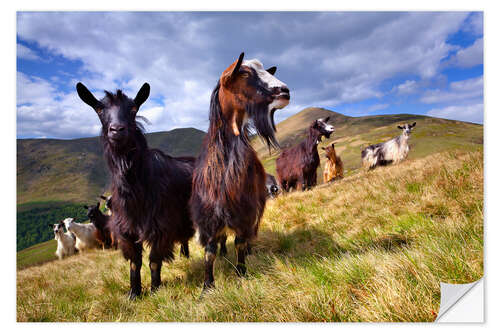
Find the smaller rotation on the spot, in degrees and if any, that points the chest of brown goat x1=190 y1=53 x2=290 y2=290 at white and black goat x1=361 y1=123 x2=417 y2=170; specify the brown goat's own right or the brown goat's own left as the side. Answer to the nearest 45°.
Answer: approximately 135° to the brown goat's own left

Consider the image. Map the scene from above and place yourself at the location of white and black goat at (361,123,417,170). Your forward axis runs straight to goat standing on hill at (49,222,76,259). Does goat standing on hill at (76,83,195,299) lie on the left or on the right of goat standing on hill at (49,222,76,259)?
left

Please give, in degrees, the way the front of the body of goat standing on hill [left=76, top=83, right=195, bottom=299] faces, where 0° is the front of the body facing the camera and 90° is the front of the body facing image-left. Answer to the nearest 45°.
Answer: approximately 45°

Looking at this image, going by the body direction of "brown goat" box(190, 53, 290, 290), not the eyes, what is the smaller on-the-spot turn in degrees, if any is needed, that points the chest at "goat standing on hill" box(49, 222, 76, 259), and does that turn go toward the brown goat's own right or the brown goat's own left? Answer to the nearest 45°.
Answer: approximately 135° to the brown goat's own right

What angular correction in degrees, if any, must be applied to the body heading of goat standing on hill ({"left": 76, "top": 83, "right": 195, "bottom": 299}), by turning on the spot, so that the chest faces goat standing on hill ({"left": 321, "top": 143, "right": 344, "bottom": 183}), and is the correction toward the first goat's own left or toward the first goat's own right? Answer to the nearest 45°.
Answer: approximately 180°

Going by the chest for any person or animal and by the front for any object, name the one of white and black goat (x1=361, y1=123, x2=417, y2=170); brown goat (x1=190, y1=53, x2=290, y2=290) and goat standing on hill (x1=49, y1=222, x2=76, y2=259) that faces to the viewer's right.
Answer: the white and black goat

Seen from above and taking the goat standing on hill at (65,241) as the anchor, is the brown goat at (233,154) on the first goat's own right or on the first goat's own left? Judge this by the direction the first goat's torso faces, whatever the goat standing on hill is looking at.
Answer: on the first goat's own left

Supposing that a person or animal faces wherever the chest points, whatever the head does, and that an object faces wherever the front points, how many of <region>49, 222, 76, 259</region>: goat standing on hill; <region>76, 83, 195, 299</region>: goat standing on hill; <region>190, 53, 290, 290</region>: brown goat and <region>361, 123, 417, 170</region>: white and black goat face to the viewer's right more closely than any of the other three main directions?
1

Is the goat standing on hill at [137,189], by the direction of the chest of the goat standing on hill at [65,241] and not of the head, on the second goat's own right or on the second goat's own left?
on the second goat's own left

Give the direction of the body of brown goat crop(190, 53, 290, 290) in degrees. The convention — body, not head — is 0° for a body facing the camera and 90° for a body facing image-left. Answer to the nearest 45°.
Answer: approximately 0°

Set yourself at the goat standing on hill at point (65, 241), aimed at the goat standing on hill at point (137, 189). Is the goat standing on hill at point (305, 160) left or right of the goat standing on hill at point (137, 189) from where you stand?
left

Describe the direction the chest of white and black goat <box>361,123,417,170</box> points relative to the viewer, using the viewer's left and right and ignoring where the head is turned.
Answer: facing to the right of the viewer

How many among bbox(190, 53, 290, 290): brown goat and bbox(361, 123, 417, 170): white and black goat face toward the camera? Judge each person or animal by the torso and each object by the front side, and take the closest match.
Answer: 1

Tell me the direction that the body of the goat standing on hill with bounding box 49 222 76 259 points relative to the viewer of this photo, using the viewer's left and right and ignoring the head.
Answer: facing the viewer and to the left of the viewer
